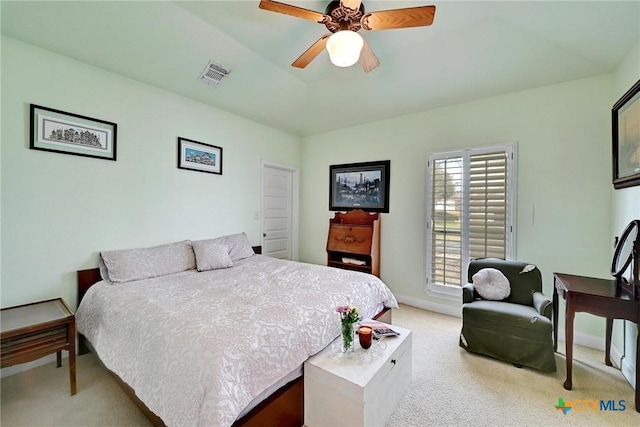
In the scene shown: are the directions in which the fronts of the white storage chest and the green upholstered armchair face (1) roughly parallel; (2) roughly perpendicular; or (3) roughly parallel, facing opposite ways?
roughly perpendicular

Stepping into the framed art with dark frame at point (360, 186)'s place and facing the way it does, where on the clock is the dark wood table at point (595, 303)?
The dark wood table is roughly at 9 o'clock from the framed art with dark frame.

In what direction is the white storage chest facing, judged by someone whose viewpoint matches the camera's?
facing the viewer and to the right of the viewer

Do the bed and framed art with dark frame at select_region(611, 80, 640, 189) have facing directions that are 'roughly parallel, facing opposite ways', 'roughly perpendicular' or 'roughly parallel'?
roughly parallel, facing opposite ways

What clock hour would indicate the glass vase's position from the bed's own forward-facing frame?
The glass vase is roughly at 11 o'clock from the bed.

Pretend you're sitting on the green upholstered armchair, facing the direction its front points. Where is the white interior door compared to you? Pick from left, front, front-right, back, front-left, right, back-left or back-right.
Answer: right

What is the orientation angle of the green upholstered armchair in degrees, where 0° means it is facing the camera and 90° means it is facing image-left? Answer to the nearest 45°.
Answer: approximately 0°

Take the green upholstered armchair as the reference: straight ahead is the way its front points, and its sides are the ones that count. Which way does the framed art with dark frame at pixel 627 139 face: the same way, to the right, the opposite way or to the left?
to the right

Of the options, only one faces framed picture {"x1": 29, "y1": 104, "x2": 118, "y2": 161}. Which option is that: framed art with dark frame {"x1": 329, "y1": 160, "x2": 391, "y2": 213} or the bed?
the framed art with dark frame

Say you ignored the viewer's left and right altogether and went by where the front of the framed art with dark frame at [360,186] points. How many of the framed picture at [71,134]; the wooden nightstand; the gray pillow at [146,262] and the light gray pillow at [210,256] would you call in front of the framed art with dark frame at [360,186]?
4

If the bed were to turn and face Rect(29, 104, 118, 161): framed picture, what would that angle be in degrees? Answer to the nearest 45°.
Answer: approximately 180°

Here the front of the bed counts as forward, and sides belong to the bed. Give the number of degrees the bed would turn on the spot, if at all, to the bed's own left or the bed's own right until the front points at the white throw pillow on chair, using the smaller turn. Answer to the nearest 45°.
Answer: approximately 45° to the bed's own left

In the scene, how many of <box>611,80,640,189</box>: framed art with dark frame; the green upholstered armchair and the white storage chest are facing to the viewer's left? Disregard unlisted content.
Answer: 1

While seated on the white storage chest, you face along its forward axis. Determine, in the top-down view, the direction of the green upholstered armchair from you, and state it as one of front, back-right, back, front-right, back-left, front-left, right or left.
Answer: left

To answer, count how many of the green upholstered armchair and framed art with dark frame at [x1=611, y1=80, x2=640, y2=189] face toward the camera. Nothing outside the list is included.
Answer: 1

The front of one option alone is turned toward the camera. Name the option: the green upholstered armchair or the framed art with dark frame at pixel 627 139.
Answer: the green upholstered armchair

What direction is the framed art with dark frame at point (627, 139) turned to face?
to the viewer's left

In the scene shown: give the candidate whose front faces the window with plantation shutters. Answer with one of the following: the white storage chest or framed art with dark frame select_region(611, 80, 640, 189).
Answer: the framed art with dark frame

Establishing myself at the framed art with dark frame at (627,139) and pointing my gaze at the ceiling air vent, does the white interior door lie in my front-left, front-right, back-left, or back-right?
front-right

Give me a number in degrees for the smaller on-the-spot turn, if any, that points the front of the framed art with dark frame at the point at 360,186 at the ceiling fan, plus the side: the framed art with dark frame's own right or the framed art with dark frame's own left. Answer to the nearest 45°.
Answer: approximately 45° to the framed art with dark frame's own left
